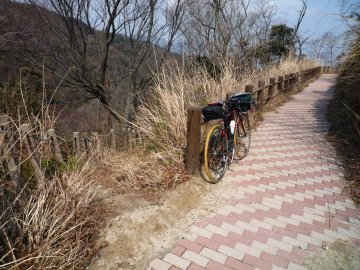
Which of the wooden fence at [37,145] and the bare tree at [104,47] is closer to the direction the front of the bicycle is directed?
the bare tree

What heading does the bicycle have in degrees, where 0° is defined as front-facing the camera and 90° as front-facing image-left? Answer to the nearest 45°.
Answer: approximately 225°

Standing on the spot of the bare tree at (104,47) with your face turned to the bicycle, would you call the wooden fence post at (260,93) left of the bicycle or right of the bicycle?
left

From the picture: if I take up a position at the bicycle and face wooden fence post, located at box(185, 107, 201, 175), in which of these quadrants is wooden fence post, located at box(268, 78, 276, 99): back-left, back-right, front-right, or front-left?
back-right

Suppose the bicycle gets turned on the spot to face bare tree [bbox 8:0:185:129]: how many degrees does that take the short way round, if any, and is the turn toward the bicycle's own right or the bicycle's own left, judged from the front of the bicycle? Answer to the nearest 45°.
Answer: approximately 90° to the bicycle's own left

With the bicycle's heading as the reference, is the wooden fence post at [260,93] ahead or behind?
ahead

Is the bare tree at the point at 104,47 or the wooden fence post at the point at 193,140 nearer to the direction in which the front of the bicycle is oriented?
the bare tree

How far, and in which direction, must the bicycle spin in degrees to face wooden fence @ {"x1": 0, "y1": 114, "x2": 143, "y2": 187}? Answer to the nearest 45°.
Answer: approximately 90° to its left

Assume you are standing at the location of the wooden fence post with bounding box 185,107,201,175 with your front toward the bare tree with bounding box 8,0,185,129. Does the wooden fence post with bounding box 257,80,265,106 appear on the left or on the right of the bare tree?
right
